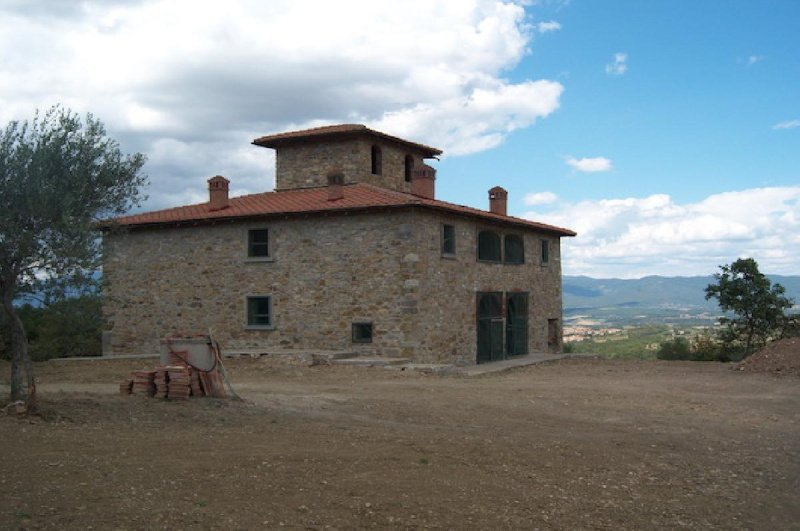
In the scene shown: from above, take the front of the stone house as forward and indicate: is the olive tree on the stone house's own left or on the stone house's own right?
on the stone house's own right

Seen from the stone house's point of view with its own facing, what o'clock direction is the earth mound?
The earth mound is roughly at 11 o'clock from the stone house.

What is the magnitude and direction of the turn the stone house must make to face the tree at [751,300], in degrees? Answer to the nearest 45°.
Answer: approximately 45° to its left

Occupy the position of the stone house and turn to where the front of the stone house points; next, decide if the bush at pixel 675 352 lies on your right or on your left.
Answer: on your left

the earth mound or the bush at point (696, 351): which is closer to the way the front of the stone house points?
the earth mound

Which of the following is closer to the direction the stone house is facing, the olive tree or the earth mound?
the earth mound

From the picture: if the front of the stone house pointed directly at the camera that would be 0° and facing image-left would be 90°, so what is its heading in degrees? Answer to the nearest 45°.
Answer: approximately 315°
